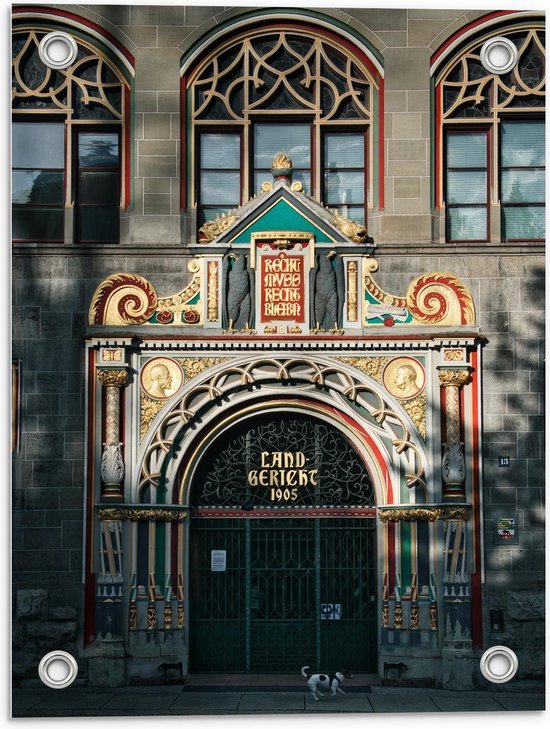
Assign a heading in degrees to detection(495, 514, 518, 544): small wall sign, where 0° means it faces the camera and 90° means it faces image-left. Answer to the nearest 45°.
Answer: approximately 0°
